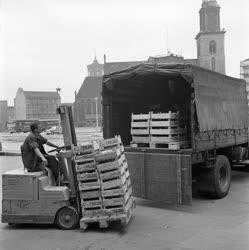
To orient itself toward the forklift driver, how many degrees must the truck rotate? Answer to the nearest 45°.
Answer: approximately 180°

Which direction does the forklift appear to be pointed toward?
to the viewer's right

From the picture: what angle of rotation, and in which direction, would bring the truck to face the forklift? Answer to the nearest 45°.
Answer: approximately 180°

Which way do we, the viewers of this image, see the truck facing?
facing away from the viewer and to the right of the viewer

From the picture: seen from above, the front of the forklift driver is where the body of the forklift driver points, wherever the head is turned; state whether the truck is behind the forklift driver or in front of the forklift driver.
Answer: in front

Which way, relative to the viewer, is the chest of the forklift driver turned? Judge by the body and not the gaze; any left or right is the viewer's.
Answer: facing to the right of the viewer

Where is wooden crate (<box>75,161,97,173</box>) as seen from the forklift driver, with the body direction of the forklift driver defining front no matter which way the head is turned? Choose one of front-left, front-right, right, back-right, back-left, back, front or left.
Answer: front-right

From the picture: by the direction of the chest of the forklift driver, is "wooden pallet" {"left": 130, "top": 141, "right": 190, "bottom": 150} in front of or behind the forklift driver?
in front
